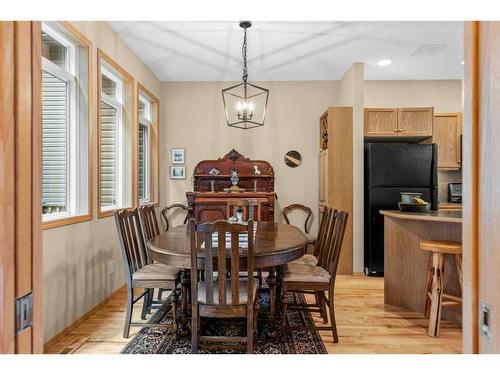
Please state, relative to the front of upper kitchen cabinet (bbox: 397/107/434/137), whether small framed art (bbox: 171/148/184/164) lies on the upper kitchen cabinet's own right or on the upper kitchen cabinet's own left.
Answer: on the upper kitchen cabinet's own right

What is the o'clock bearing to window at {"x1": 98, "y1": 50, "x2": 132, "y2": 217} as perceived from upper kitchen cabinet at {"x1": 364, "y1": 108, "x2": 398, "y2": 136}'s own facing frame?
The window is roughly at 2 o'clock from the upper kitchen cabinet.

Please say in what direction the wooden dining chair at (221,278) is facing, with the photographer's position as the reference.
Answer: facing away from the viewer

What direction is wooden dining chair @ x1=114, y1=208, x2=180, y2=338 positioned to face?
to the viewer's right

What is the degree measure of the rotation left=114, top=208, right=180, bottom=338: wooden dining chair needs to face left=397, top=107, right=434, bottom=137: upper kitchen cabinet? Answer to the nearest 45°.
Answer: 0° — it already faces it

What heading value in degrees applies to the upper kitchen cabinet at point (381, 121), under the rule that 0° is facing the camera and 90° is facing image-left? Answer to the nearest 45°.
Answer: approximately 0°

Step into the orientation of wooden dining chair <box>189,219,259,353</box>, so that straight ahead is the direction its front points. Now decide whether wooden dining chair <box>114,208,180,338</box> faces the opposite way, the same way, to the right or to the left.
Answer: to the right

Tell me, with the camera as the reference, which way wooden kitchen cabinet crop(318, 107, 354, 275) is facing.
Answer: facing to the left of the viewer

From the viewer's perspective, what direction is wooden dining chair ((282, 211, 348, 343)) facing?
to the viewer's left

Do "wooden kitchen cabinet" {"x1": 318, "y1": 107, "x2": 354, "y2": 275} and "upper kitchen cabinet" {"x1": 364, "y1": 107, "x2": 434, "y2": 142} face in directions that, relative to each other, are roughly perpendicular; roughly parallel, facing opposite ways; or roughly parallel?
roughly perpendicular
